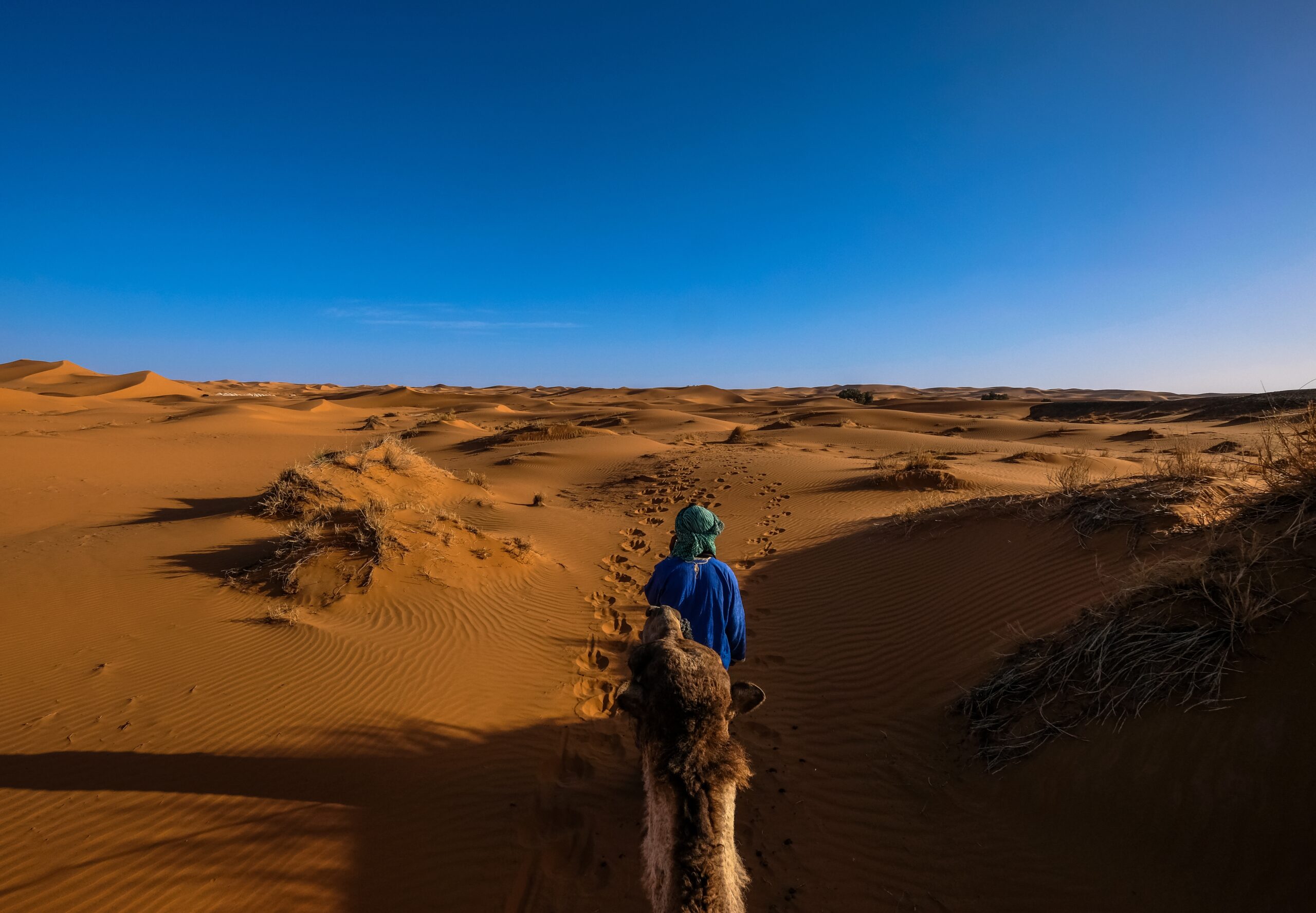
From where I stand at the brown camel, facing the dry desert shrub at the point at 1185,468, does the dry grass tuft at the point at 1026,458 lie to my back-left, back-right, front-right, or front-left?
front-left

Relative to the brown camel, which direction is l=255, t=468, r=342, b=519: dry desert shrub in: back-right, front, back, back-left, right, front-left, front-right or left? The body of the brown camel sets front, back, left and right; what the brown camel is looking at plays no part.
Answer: front-left

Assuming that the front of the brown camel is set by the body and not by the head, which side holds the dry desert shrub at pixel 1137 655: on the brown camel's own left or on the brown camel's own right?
on the brown camel's own right

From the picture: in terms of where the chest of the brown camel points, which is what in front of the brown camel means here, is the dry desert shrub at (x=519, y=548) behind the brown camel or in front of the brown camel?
in front

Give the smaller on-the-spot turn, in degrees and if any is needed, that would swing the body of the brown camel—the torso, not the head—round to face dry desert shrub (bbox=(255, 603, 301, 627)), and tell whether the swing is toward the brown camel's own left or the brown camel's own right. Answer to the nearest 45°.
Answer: approximately 45° to the brown camel's own left

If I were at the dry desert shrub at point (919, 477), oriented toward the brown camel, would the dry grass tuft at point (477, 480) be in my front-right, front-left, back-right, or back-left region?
front-right

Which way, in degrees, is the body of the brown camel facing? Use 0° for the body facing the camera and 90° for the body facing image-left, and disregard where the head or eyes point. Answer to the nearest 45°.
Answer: approximately 180°

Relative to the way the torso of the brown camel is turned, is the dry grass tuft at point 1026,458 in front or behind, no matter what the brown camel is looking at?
in front

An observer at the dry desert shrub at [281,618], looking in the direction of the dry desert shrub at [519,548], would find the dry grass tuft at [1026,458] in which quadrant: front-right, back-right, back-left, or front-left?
front-right

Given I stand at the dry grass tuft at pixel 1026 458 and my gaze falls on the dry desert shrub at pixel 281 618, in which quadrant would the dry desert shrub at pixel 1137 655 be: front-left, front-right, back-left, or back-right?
front-left

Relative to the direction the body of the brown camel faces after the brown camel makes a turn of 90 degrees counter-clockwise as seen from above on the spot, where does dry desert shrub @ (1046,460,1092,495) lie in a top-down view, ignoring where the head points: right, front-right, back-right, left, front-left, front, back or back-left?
back-right
